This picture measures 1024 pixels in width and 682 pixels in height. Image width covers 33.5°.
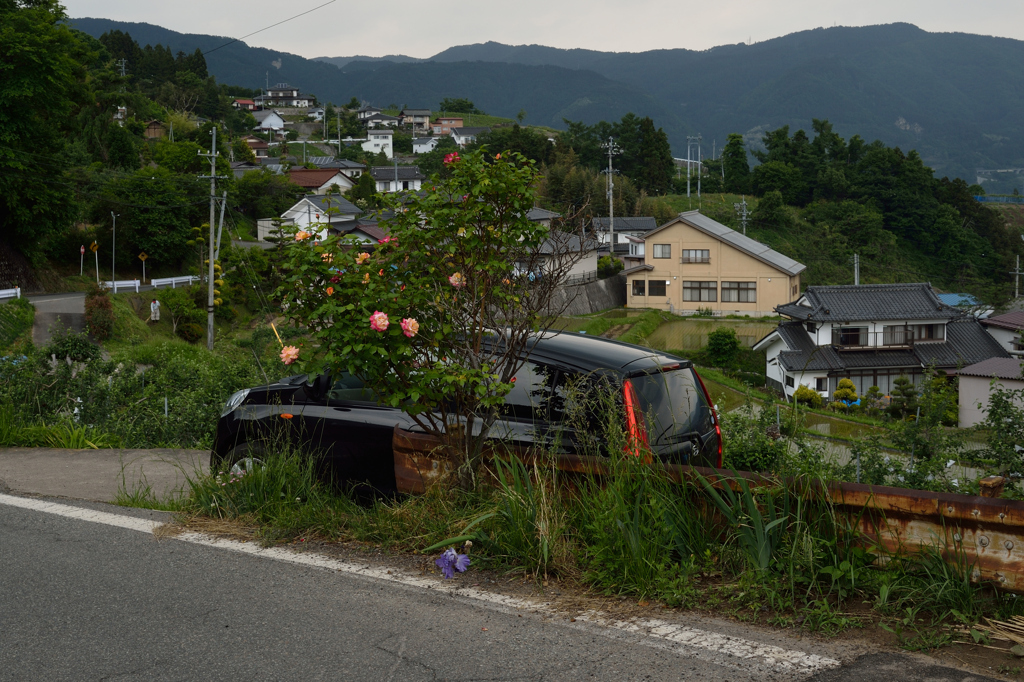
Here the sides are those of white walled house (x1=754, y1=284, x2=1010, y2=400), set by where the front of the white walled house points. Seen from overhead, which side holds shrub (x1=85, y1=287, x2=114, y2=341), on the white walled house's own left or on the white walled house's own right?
on the white walled house's own right

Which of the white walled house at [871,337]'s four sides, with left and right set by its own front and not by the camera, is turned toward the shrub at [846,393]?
front

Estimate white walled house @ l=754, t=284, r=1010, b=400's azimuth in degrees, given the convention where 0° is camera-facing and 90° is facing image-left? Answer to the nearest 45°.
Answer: approximately 0°

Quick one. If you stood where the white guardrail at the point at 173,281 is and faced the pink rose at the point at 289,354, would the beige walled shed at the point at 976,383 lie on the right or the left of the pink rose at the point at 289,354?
left

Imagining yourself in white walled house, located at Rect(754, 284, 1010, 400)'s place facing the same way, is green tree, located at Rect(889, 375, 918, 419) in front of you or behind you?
in front

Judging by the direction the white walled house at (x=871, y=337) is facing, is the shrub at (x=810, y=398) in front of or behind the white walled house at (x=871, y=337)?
in front

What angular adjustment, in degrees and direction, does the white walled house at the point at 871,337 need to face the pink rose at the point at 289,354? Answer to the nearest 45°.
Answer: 0° — it already faces it

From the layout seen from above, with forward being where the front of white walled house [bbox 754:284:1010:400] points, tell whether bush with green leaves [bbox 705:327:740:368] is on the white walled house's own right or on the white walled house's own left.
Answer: on the white walled house's own right

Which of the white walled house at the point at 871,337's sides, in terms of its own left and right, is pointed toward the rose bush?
front
